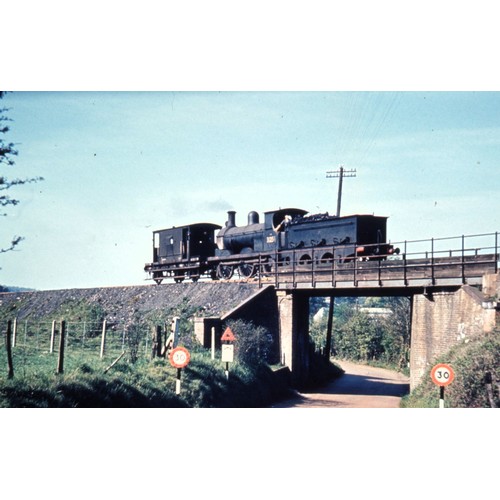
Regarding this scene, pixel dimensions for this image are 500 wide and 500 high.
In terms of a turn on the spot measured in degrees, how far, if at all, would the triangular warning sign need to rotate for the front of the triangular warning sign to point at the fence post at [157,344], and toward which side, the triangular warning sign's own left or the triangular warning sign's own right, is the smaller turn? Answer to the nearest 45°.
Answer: approximately 135° to the triangular warning sign's own right

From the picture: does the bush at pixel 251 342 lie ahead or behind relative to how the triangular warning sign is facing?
behind

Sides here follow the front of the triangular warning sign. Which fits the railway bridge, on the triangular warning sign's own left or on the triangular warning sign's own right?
on the triangular warning sign's own left

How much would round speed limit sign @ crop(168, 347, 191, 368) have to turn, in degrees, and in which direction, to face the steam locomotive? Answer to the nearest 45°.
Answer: approximately 180°

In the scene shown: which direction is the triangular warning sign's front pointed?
toward the camera

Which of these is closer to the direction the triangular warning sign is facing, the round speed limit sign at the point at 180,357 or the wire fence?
the round speed limit sign

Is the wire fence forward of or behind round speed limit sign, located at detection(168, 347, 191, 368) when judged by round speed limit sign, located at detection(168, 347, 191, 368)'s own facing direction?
behind

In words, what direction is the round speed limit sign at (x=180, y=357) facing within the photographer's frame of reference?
facing the viewer

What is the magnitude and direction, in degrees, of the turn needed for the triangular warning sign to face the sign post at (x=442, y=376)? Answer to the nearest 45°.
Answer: approximately 45° to its left

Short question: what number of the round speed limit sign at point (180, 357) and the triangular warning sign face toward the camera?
2

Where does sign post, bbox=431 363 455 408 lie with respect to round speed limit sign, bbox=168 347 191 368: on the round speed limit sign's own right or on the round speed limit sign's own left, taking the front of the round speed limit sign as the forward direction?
on the round speed limit sign's own left

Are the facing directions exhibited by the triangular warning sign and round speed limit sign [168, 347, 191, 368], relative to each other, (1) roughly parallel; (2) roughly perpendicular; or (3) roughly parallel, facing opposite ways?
roughly parallel

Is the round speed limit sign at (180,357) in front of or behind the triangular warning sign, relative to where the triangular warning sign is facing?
in front

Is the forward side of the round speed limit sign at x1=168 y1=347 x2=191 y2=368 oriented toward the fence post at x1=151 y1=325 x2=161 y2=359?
no
